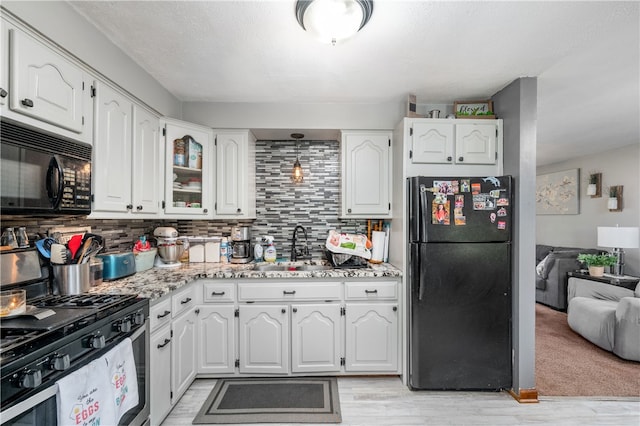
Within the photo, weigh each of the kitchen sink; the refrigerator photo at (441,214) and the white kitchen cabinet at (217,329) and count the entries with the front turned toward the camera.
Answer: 3

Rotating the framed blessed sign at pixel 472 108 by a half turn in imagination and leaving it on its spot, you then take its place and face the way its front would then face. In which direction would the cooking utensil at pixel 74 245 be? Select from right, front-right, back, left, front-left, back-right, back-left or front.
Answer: back-left

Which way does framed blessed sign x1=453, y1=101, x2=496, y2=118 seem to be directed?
toward the camera

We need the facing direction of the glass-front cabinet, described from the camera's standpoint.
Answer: facing the viewer and to the right of the viewer

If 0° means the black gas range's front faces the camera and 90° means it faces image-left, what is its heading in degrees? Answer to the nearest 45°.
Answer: approximately 315°

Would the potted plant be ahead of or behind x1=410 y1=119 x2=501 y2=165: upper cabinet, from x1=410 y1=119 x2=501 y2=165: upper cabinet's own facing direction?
behind

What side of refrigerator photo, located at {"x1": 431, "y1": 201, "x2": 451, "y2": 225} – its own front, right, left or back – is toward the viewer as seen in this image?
front

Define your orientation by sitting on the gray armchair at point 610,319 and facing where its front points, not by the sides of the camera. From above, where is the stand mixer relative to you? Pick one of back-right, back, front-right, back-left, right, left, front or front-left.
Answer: front

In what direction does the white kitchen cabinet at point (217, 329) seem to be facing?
toward the camera

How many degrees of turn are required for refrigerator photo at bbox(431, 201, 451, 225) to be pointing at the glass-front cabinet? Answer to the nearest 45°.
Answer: approximately 90° to its right

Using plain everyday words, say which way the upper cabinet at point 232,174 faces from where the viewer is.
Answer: facing the viewer

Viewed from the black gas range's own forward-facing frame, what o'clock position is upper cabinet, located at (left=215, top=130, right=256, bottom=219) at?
The upper cabinet is roughly at 9 o'clock from the black gas range.

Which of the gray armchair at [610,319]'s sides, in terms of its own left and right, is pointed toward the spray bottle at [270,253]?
front

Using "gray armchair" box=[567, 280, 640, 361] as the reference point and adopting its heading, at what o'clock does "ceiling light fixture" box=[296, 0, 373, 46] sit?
The ceiling light fixture is roughly at 11 o'clock from the gray armchair.

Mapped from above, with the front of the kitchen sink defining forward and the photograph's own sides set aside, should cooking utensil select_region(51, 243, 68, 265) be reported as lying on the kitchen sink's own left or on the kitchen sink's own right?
on the kitchen sink's own right
